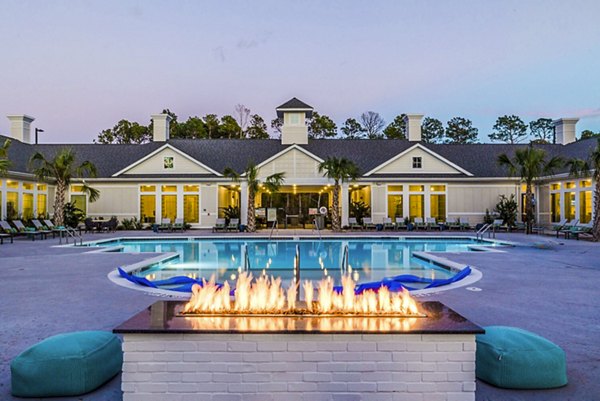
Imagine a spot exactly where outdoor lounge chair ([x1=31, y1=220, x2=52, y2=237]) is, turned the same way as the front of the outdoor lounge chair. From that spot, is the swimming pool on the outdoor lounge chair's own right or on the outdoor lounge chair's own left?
on the outdoor lounge chair's own right

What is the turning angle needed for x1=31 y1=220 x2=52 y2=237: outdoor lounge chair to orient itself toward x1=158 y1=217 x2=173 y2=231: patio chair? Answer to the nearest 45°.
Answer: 0° — it already faces it

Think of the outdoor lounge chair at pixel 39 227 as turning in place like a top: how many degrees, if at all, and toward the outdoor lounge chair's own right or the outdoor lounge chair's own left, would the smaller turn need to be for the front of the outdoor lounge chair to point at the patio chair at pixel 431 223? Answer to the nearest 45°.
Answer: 0° — it already faces it

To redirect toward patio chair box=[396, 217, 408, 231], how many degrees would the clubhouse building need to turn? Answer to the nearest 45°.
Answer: approximately 90° to its left

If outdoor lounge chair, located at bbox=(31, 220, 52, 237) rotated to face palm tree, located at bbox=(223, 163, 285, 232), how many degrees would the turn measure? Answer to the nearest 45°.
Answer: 0° — it already faces it

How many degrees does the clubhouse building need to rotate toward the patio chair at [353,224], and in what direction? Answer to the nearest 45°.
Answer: approximately 45° to its left

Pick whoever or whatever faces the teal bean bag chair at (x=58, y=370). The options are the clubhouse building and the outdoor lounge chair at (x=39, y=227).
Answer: the clubhouse building

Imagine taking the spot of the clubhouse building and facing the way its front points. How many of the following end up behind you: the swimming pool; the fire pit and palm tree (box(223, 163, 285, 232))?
0

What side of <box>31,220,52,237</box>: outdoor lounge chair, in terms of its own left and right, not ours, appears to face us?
right

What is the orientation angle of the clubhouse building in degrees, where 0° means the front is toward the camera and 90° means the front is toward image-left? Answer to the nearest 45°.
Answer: approximately 0°

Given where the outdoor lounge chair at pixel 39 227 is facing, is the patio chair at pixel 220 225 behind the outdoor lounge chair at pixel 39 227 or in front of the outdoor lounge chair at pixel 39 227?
in front

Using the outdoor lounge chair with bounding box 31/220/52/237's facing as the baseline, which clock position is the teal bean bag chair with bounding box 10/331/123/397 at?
The teal bean bag chair is roughly at 3 o'clock from the outdoor lounge chair.

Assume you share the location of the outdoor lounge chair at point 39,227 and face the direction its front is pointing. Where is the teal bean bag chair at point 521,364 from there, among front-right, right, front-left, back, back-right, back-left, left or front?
right

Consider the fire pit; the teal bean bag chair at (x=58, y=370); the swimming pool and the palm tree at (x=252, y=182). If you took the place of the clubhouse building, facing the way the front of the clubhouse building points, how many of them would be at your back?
0

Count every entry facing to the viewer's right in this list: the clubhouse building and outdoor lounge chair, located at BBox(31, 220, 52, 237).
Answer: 1

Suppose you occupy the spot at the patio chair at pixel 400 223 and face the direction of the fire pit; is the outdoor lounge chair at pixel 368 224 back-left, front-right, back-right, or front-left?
front-right

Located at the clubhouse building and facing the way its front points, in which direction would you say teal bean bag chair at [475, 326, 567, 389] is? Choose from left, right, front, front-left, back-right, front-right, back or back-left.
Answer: front

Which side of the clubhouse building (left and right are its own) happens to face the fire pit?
front
